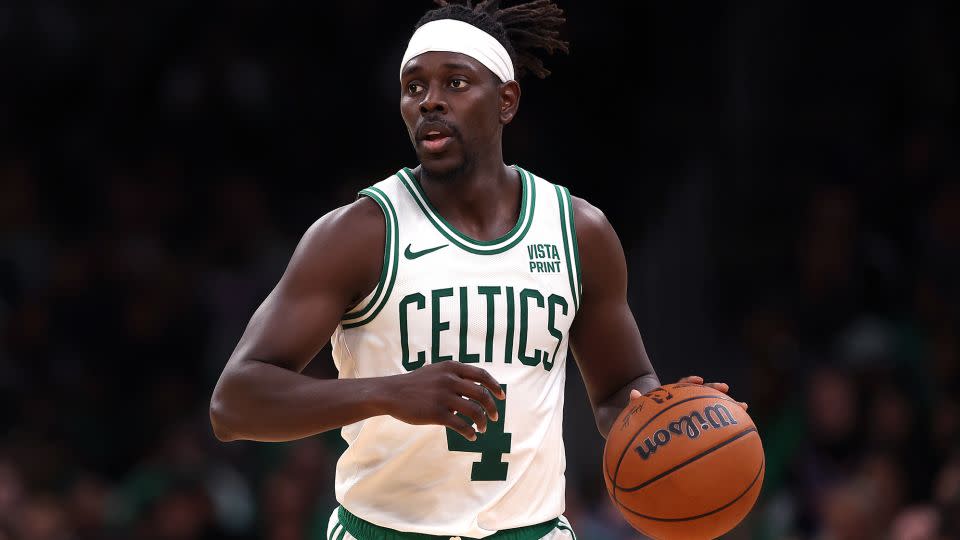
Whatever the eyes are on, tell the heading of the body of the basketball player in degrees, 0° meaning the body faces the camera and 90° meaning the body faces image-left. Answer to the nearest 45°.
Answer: approximately 0°
